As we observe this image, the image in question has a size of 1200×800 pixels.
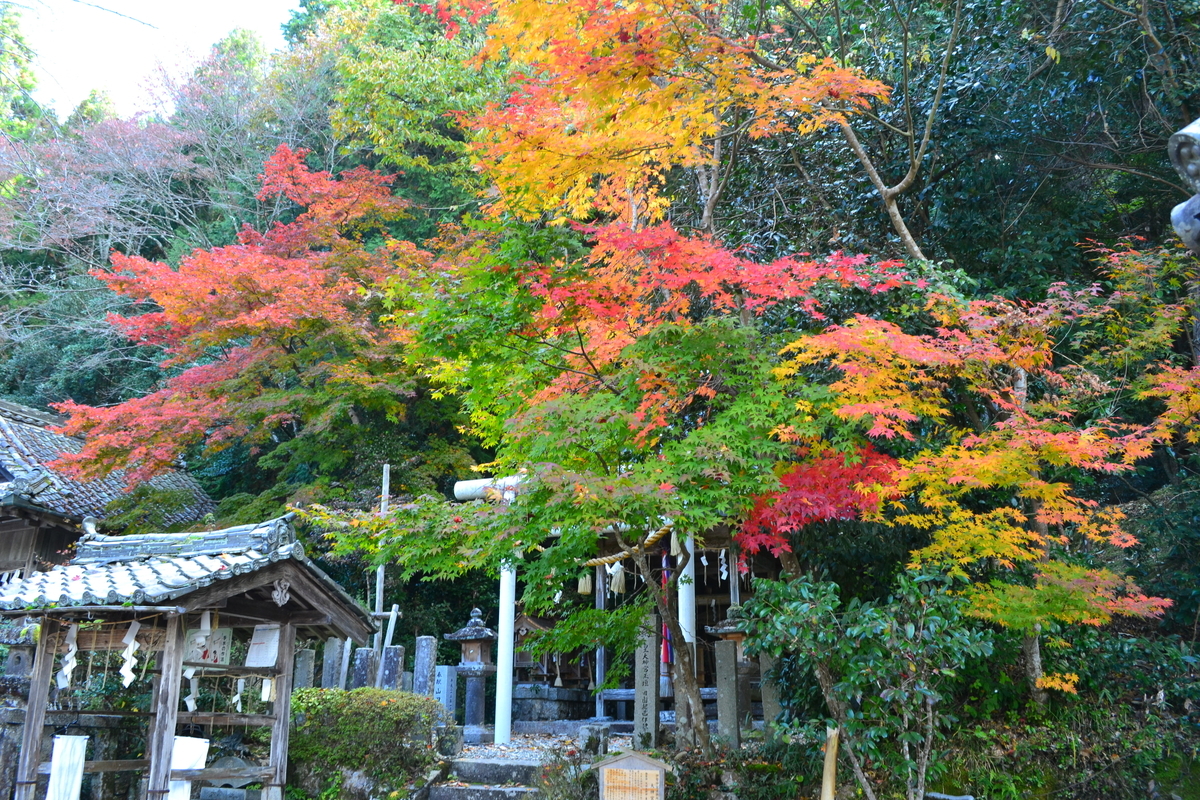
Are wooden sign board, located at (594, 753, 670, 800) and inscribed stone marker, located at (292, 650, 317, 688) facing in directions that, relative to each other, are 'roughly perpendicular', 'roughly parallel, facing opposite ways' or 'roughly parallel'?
roughly parallel

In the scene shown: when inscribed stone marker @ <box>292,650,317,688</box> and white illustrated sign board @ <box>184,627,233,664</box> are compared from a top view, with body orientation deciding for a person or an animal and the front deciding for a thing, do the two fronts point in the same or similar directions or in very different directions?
same or similar directions

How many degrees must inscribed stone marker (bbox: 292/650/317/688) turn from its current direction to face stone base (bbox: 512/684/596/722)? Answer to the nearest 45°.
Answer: approximately 90° to its left

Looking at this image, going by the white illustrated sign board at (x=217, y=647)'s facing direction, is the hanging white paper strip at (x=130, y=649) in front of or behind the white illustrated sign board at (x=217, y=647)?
in front

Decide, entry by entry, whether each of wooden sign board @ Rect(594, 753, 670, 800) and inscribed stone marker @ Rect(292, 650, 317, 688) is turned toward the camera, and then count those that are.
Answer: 2

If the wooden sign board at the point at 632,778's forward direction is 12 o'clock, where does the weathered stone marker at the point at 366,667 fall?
The weathered stone marker is roughly at 5 o'clock from the wooden sign board.

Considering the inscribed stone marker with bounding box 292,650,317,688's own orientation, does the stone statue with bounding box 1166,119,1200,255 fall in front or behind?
in front

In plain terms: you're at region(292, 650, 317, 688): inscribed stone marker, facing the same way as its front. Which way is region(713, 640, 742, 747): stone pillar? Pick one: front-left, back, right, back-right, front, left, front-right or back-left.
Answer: front-left

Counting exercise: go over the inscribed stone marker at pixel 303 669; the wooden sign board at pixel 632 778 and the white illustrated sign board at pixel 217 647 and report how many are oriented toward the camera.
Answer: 3

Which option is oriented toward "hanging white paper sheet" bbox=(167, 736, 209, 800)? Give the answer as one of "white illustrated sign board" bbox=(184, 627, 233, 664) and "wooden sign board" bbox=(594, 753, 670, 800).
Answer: "white illustrated sign board" bbox=(184, 627, 233, 664)

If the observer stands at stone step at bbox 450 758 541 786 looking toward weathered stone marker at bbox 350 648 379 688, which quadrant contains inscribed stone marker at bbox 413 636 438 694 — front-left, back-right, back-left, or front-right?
front-right

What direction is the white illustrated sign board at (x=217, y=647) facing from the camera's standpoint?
toward the camera

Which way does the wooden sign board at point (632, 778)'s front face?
toward the camera

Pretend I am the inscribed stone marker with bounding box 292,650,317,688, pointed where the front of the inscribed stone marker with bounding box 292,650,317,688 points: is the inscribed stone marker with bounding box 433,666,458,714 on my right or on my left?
on my left
